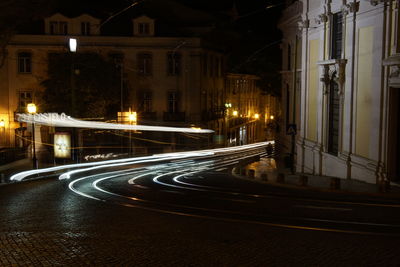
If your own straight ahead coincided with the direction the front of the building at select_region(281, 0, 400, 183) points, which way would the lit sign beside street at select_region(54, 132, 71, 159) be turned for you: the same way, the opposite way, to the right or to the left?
to the left

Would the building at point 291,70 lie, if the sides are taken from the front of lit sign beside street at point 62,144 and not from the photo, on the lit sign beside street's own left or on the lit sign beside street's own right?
on the lit sign beside street's own left

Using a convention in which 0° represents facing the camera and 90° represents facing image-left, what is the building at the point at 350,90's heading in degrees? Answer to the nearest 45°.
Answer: approximately 45°

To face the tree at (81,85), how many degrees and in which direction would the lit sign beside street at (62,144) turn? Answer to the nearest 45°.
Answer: approximately 180°

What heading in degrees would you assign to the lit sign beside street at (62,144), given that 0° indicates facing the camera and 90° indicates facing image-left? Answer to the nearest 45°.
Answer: approximately 0°

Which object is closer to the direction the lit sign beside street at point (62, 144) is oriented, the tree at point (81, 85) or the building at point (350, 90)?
the building
